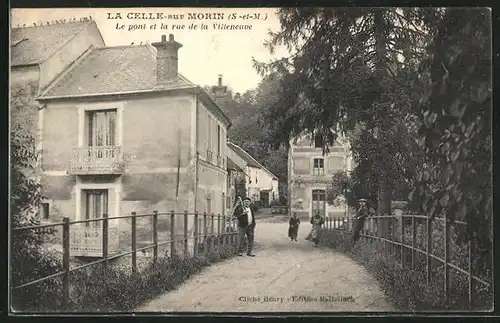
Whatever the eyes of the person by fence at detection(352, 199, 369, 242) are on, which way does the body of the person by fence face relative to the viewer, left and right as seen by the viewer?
facing the viewer and to the left of the viewer

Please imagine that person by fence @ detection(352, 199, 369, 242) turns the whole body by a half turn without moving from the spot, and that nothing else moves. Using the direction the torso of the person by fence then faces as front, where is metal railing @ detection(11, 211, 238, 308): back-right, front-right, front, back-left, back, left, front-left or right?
back-left

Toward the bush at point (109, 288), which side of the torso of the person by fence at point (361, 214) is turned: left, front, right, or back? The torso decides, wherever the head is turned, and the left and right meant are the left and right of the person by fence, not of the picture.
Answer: front

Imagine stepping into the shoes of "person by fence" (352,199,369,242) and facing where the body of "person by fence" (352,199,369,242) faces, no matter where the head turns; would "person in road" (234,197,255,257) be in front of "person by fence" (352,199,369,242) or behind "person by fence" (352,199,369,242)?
in front
